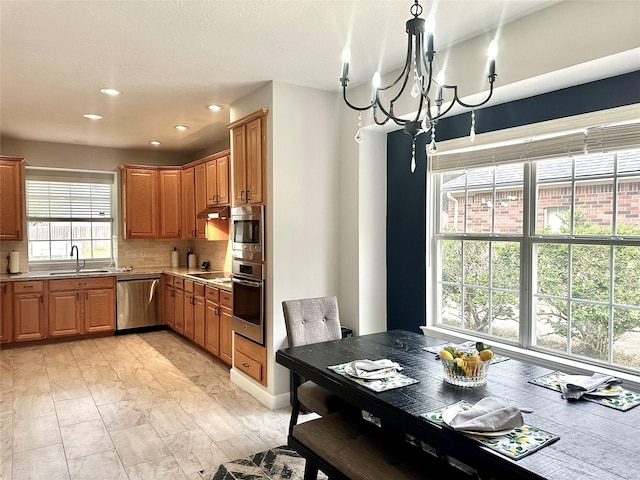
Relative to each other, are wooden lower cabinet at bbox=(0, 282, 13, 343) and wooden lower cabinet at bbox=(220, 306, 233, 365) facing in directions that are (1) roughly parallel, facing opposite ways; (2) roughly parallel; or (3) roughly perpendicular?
roughly perpendicular

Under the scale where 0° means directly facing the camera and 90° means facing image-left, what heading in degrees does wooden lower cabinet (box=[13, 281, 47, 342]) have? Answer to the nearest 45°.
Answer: approximately 0°

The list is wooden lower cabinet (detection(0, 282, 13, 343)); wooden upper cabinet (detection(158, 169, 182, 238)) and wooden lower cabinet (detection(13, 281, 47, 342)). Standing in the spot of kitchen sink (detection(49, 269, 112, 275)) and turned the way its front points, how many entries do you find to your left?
1

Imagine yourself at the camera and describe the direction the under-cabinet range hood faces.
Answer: facing the viewer and to the left of the viewer

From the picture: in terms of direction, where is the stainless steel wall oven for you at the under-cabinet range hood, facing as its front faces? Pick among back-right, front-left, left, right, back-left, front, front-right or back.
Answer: front-left

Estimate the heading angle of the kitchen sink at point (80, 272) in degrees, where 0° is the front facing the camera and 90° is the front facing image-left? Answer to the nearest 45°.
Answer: approximately 0°

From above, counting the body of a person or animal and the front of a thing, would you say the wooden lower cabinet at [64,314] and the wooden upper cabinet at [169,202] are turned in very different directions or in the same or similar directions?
same or similar directions

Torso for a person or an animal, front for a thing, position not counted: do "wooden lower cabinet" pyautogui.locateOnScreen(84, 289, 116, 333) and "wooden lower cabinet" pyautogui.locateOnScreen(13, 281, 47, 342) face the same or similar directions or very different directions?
same or similar directions

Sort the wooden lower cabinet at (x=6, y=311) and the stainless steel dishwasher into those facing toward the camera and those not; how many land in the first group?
2

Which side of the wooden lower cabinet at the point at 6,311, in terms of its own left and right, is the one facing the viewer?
front

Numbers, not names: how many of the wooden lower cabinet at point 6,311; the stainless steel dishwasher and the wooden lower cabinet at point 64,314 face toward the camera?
3

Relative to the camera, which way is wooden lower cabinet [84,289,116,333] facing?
toward the camera

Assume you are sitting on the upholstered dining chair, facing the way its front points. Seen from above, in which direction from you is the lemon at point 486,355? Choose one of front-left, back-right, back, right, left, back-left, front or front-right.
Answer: front

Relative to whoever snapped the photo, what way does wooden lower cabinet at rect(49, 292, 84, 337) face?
facing the viewer
